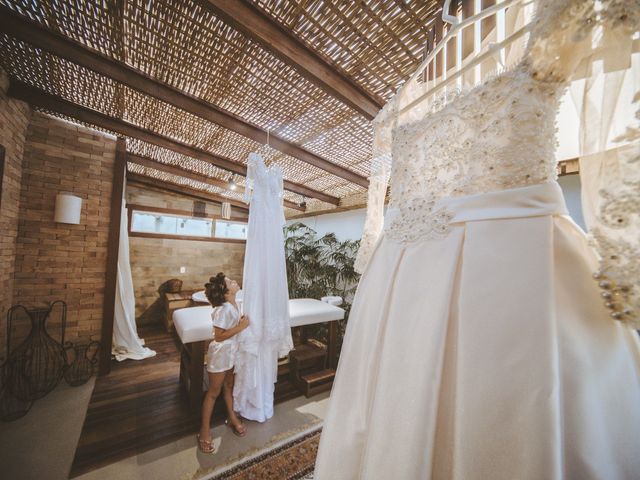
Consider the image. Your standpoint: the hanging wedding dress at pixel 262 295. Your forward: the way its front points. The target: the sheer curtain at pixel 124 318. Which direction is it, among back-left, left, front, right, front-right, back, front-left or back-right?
back-right

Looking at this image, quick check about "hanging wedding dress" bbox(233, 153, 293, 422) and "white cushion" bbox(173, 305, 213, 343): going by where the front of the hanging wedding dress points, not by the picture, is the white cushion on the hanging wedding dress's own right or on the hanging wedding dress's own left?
on the hanging wedding dress's own right

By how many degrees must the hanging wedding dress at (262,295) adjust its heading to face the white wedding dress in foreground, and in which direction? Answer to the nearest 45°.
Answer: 0° — it already faces it

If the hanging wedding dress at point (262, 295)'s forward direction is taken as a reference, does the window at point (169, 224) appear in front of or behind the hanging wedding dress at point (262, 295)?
behind

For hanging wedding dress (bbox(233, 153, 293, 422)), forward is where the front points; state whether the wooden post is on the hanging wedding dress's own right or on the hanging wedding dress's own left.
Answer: on the hanging wedding dress's own right

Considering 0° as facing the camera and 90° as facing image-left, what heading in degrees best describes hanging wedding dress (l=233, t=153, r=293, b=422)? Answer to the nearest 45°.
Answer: approximately 0°

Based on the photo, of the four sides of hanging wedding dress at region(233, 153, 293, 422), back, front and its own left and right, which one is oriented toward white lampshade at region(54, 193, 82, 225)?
right
